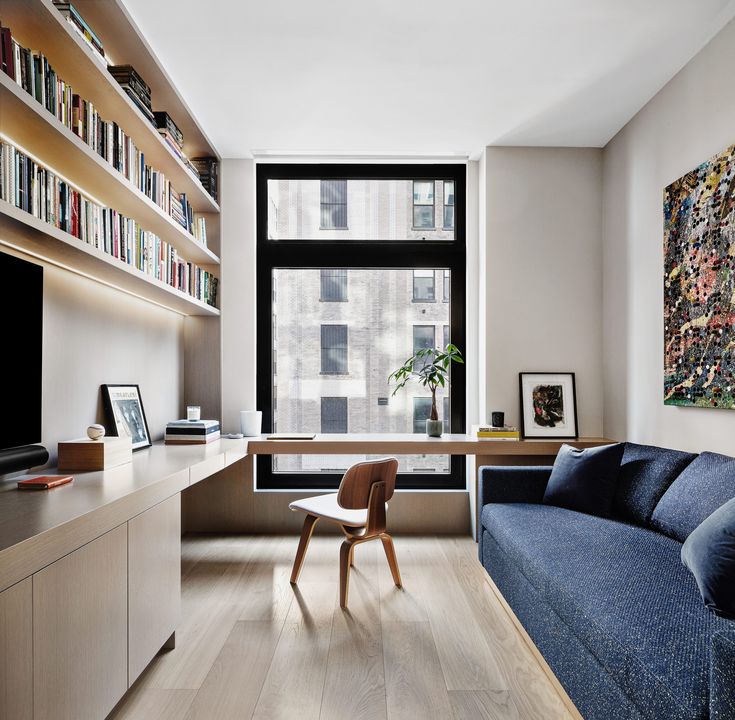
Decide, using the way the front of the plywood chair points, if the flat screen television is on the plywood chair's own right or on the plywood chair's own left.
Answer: on the plywood chair's own left

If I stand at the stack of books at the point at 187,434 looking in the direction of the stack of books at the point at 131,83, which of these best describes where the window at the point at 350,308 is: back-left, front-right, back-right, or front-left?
back-left

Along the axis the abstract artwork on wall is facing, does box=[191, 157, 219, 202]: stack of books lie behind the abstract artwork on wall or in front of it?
in front

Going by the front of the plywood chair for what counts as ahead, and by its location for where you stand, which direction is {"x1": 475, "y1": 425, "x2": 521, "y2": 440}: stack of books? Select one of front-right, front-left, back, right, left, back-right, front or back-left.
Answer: right

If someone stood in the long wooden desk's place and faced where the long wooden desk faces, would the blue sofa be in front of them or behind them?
in front

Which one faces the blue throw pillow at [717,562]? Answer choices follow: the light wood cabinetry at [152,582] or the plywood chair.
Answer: the light wood cabinetry

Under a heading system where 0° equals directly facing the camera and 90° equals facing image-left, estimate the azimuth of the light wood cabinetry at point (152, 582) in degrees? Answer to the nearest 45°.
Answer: approximately 315°

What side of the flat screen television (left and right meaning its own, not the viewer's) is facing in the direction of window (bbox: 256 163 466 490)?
left

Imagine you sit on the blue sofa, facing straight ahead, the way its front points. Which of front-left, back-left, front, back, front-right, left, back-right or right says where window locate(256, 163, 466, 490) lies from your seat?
right

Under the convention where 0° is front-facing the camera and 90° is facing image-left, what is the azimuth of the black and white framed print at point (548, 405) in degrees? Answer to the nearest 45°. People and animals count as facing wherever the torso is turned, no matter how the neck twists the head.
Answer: approximately 0°

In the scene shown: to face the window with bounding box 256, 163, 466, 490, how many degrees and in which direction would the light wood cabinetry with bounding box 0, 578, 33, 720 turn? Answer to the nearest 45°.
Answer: approximately 90° to its left

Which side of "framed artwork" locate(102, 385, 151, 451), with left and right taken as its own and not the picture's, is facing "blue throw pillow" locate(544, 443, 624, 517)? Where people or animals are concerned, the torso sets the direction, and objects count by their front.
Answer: front
